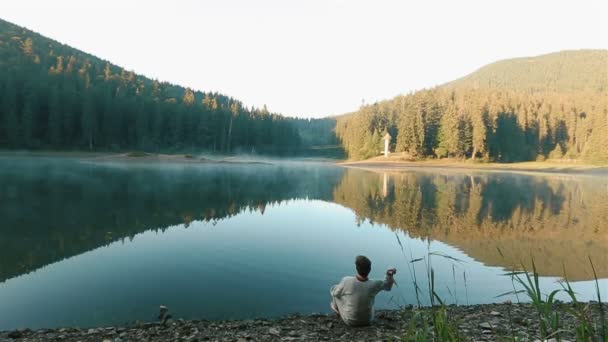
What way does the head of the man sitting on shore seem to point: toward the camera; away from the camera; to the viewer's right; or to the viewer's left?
away from the camera

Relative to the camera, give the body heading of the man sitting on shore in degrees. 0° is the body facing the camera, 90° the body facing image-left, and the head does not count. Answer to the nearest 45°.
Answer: approximately 180°
